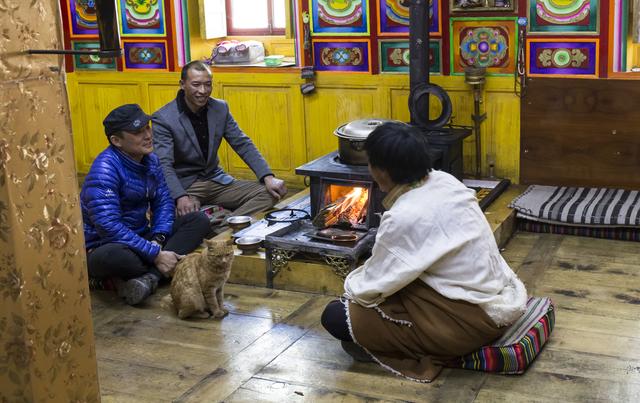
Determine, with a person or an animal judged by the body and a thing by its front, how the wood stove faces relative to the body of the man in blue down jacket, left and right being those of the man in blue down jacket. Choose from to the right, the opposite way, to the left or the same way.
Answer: to the right

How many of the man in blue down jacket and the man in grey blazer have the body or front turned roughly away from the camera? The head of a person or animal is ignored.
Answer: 0

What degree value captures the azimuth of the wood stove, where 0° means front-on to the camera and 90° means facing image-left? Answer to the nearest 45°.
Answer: approximately 45°

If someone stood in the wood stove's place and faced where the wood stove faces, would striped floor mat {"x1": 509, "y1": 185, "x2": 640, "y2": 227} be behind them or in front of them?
behind

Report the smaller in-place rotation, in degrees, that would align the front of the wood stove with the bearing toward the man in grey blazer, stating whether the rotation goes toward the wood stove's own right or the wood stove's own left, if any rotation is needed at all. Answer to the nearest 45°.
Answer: approximately 90° to the wood stove's own right

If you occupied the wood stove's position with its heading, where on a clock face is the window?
The window is roughly at 4 o'clock from the wood stove.

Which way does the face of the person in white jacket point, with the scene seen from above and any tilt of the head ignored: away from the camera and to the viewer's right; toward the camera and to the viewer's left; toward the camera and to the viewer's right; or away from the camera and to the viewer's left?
away from the camera and to the viewer's left
